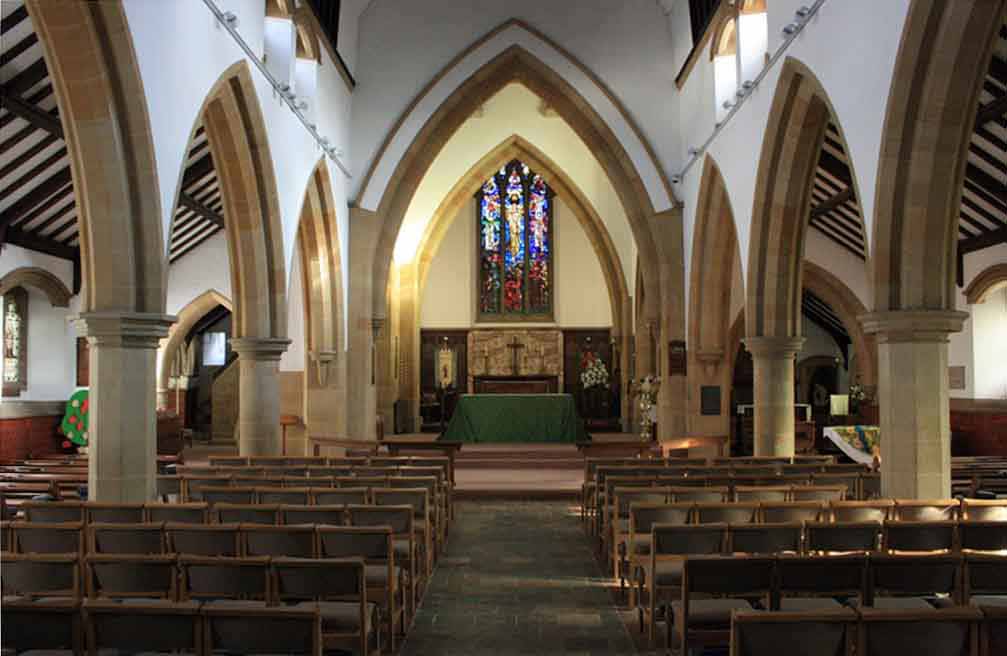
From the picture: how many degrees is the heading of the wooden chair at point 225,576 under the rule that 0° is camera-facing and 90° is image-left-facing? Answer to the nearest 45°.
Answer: approximately 180°

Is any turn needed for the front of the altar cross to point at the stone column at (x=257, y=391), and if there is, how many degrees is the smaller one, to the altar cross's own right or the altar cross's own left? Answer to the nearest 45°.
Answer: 0° — it already faces it

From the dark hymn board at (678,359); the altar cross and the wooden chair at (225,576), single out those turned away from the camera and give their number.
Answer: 1

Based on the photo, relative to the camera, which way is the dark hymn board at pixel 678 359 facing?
toward the camera

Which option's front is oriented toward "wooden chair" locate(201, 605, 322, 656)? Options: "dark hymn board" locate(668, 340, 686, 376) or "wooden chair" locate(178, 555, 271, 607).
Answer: the dark hymn board

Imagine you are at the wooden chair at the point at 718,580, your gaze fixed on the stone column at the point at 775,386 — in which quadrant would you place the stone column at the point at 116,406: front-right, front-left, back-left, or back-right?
front-left

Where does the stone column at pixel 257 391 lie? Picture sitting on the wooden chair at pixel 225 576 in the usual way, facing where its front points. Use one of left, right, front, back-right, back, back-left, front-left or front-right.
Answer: front

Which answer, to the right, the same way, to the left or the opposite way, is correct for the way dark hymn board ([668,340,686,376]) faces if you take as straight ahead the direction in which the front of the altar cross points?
the same way

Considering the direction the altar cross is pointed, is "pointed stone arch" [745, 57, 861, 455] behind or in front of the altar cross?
in front

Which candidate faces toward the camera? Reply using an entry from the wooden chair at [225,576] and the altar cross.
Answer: the altar cross

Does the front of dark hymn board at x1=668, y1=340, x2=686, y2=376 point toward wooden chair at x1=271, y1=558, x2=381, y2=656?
yes

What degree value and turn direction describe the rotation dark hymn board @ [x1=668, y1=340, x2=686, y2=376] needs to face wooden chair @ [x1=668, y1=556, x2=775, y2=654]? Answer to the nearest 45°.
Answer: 0° — it already faces it

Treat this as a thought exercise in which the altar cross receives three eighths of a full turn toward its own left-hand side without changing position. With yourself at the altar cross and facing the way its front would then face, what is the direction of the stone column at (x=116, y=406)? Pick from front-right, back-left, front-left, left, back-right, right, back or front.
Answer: back-right

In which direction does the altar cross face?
toward the camera

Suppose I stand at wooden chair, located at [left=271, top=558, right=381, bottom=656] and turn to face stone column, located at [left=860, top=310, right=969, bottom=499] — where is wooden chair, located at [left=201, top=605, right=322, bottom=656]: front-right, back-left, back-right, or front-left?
back-right
